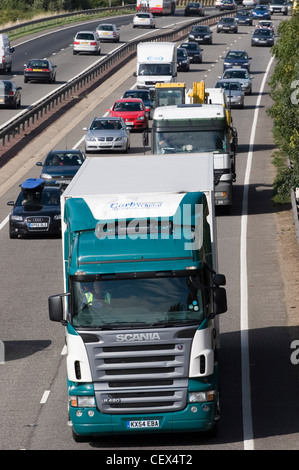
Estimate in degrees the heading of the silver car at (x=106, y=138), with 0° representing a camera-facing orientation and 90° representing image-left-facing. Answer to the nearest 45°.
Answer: approximately 0°

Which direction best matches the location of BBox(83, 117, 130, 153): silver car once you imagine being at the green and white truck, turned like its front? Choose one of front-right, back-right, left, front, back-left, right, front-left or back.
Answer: back

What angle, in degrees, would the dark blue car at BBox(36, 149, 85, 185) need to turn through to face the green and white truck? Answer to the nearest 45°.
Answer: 0° — it already faces it

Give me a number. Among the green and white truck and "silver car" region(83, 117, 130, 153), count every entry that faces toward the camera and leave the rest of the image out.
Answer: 2

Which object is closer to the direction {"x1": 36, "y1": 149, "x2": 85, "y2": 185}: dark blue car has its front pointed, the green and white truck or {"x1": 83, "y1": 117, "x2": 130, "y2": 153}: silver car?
the green and white truck

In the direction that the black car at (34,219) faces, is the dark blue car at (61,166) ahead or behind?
behind

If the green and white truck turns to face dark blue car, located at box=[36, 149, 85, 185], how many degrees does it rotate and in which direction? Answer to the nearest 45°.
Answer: approximately 180°

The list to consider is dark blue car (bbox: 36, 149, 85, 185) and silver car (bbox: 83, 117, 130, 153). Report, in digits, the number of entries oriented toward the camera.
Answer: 2
